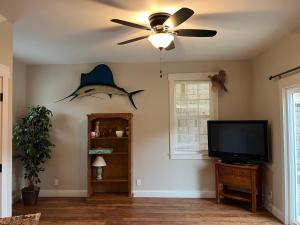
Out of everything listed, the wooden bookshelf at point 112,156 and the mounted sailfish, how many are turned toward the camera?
1

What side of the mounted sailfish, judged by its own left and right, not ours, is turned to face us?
left

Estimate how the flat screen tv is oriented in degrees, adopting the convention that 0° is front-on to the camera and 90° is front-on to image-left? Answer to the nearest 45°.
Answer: approximately 45°

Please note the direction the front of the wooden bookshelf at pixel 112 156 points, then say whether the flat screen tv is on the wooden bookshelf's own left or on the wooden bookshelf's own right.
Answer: on the wooden bookshelf's own left

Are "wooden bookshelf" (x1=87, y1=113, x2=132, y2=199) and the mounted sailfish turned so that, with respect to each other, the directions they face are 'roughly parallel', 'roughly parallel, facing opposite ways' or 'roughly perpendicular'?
roughly perpendicular

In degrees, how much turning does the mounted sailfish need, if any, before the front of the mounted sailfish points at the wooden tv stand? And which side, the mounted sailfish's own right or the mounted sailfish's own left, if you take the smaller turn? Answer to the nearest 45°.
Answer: approximately 135° to the mounted sailfish's own left

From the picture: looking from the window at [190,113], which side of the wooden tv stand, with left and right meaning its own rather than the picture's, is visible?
right

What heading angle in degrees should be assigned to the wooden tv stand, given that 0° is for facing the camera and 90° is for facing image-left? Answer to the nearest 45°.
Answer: approximately 45°
